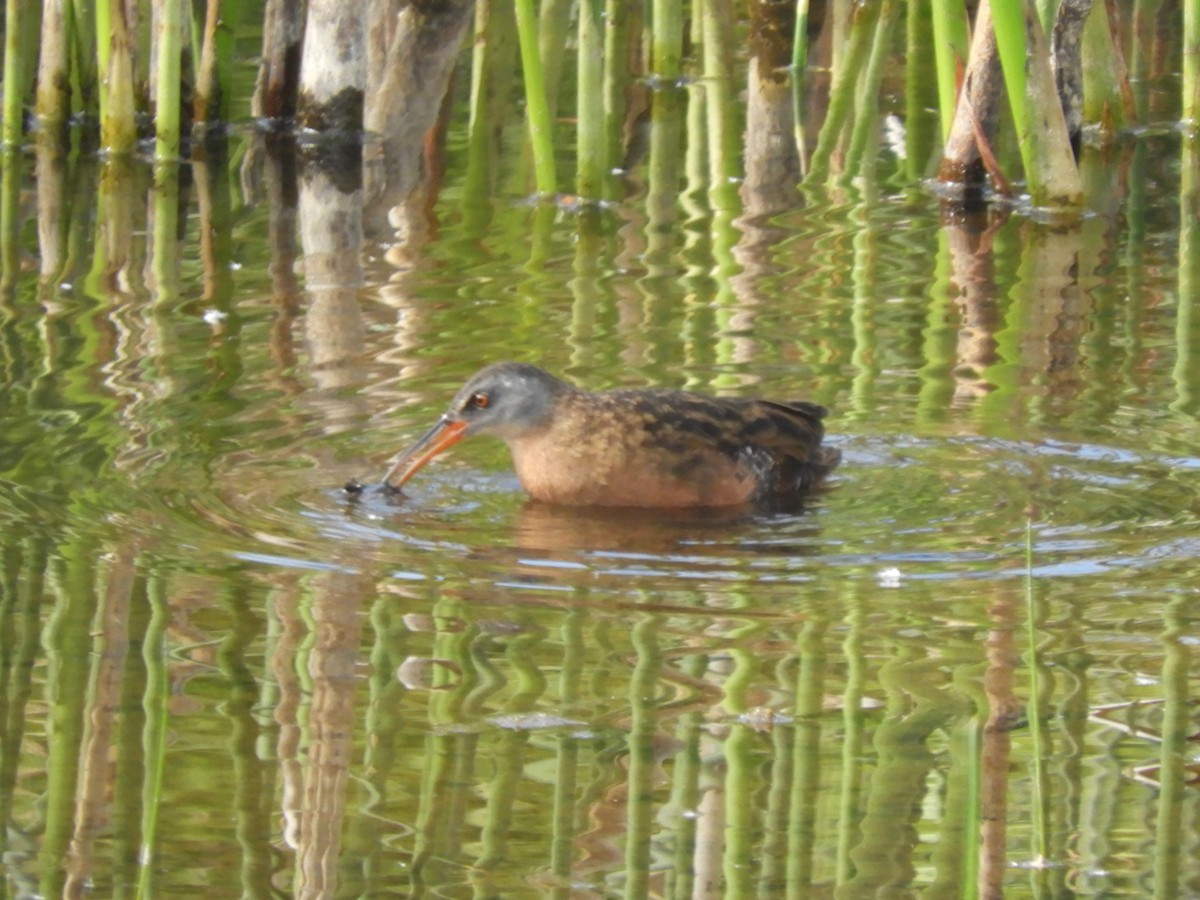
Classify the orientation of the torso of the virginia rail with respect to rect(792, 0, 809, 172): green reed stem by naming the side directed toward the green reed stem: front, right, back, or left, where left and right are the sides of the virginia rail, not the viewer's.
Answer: right

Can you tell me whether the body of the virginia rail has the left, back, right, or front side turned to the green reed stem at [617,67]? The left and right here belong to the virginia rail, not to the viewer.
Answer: right

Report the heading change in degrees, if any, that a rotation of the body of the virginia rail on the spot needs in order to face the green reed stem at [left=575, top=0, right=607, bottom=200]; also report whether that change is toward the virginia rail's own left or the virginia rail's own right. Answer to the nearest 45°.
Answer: approximately 90° to the virginia rail's own right

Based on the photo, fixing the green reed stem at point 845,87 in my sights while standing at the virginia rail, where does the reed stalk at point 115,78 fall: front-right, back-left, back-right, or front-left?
front-left

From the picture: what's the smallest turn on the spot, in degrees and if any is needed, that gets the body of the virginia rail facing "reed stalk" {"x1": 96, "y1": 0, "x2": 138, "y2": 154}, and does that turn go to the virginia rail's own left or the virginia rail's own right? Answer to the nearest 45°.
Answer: approximately 45° to the virginia rail's own right

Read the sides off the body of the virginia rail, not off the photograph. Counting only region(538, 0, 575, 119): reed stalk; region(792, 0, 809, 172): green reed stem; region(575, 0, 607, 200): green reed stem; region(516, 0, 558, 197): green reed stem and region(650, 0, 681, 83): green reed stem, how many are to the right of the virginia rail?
5

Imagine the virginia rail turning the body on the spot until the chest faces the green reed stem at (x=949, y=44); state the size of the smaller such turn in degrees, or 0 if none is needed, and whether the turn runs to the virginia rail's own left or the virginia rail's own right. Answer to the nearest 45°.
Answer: approximately 135° to the virginia rail's own right

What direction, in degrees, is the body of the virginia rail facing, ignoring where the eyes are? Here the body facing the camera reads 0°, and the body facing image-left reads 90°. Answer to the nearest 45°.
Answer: approximately 90°

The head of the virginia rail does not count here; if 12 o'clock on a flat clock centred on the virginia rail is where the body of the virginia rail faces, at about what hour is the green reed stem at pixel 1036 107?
The green reed stem is roughly at 4 o'clock from the virginia rail.

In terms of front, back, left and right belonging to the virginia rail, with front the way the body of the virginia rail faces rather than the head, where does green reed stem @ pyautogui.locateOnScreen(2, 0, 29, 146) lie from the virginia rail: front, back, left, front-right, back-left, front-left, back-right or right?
front-right

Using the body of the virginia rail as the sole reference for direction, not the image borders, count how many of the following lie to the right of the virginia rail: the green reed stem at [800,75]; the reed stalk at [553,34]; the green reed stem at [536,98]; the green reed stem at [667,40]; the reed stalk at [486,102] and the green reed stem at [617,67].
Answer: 6

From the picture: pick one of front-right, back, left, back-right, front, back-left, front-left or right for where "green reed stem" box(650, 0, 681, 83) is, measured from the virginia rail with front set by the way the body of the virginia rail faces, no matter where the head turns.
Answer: right

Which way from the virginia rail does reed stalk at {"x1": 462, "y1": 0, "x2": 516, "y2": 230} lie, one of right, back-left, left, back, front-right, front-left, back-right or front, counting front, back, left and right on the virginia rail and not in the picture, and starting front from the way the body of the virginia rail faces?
right

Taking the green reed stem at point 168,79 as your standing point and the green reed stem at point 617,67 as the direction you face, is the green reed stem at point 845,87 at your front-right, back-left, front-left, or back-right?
front-right
